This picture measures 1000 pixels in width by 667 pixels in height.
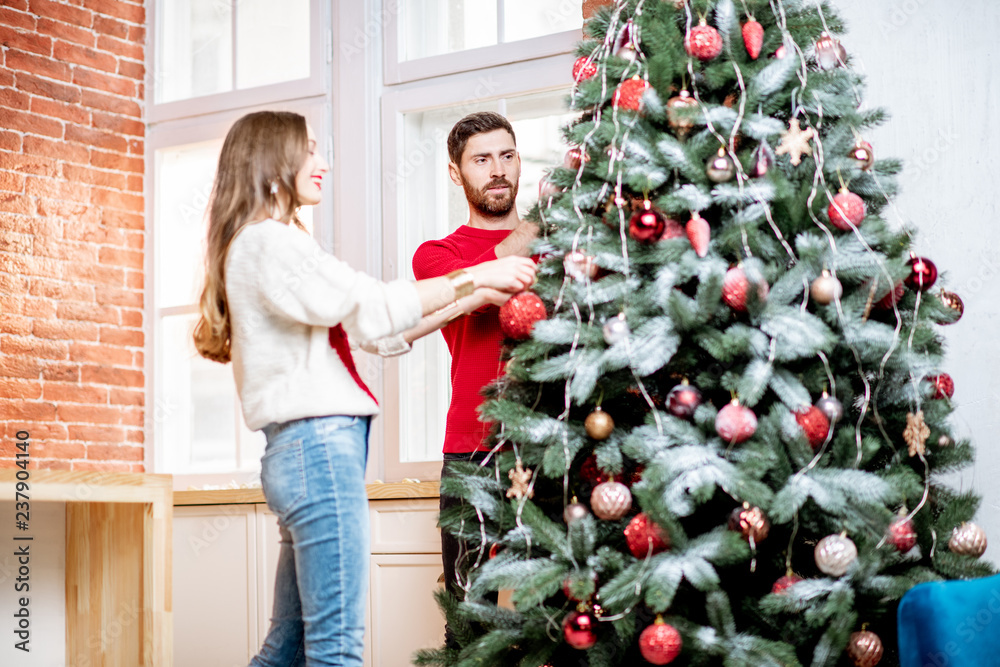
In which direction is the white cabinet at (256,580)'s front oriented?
toward the camera

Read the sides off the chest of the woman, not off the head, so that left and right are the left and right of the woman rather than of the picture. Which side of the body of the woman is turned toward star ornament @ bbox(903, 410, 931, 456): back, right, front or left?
front

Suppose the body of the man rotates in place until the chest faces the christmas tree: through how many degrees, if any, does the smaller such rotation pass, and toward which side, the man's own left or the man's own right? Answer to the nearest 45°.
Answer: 0° — they already face it

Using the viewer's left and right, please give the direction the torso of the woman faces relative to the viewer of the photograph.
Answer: facing to the right of the viewer

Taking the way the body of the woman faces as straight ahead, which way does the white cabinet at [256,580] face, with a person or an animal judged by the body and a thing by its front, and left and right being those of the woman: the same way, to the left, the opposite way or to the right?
to the right

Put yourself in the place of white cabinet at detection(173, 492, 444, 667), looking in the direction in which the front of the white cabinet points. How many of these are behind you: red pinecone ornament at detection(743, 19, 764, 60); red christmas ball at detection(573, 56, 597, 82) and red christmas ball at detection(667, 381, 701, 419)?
0

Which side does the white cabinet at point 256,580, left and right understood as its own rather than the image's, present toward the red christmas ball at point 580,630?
front

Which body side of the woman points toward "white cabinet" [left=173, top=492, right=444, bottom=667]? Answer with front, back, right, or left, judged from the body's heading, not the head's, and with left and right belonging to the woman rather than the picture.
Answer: left

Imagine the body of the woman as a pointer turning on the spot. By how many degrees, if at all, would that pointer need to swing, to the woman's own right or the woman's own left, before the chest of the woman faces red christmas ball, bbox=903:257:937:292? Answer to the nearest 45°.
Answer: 0° — they already face it

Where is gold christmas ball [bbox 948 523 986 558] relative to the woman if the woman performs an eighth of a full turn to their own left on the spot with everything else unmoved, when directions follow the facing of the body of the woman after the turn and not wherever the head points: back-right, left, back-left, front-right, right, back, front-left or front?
front-right

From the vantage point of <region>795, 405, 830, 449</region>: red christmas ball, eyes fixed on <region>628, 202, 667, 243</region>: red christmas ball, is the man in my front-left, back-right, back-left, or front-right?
front-right

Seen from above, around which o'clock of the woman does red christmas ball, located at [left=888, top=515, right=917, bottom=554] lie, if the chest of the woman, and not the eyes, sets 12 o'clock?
The red christmas ball is roughly at 12 o'clock from the woman.

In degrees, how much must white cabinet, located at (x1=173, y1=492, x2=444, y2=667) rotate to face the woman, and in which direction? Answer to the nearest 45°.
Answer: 0° — it already faces them

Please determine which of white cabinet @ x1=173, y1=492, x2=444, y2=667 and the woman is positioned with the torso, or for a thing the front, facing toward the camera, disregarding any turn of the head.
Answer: the white cabinet

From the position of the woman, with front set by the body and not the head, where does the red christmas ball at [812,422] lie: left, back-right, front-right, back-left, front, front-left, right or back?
front

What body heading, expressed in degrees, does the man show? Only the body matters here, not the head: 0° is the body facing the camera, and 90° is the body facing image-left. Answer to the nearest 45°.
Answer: approximately 315°

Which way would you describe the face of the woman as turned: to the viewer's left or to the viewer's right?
to the viewer's right
